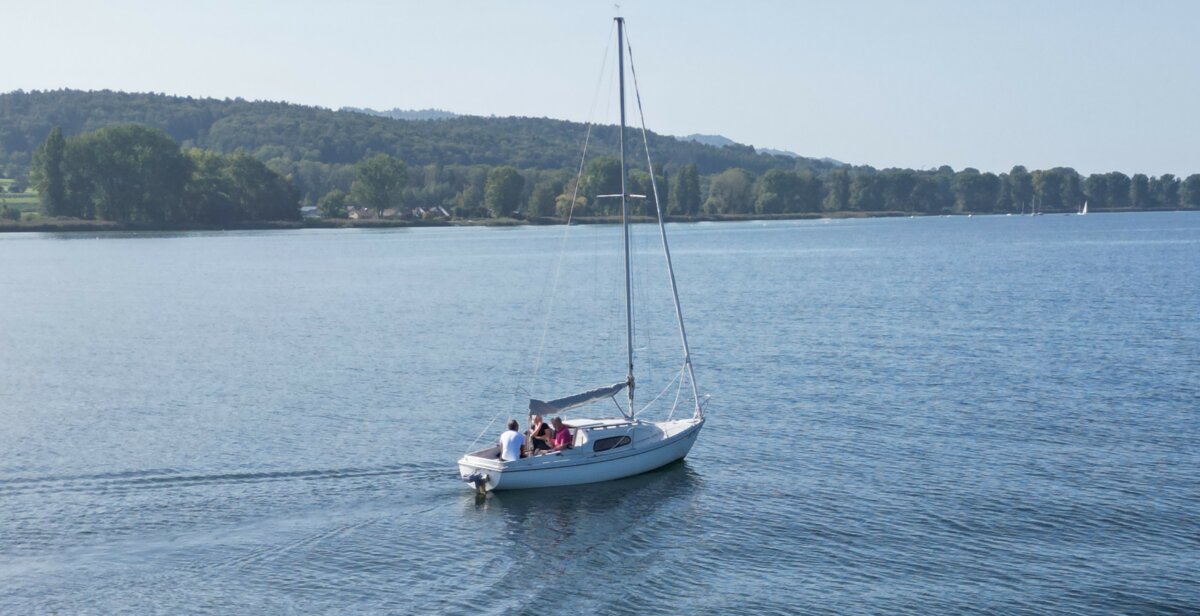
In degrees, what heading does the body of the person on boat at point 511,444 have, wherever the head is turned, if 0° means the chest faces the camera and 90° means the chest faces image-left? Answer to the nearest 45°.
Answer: approximately 225°

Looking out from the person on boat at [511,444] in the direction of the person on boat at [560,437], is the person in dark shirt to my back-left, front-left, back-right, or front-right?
front-left

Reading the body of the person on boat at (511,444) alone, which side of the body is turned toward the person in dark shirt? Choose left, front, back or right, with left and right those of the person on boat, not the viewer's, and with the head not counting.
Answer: front

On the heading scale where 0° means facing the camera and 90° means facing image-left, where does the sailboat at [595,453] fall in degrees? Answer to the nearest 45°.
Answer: approximately 225°

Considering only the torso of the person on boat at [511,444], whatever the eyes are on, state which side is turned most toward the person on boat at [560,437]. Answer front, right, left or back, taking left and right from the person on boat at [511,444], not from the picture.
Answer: right
